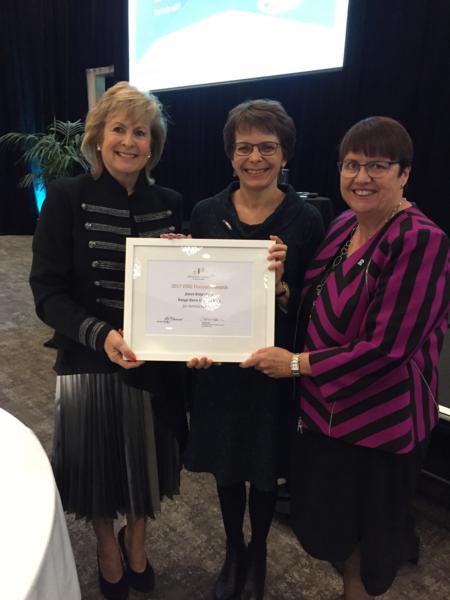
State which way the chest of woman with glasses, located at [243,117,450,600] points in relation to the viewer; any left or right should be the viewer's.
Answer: facing the viewer and to the left of the viewer

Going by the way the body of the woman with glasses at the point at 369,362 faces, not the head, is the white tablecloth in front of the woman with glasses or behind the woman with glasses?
in front

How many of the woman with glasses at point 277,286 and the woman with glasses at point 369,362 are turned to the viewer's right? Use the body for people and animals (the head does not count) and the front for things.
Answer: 0

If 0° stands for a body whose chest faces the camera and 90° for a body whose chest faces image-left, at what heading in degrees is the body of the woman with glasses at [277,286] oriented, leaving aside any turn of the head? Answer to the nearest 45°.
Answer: approximately 0°

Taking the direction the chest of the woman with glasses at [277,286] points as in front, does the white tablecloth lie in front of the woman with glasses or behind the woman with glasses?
in front
